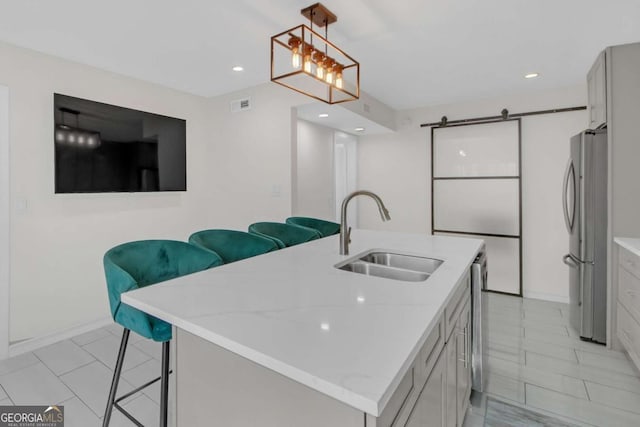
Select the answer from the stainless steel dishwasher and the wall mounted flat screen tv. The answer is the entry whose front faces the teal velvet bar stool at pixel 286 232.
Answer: the wall mounted flat screen tv

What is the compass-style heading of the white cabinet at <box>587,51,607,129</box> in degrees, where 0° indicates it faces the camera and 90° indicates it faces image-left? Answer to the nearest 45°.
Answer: approximately 90°

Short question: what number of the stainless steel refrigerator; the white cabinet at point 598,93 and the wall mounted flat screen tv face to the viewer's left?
2

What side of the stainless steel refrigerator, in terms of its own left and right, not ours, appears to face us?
left

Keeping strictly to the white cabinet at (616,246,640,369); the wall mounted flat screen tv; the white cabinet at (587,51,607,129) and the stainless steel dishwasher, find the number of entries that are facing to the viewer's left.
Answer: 2

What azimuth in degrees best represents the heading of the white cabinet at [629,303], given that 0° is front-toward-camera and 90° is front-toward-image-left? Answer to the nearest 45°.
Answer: approximately 90°

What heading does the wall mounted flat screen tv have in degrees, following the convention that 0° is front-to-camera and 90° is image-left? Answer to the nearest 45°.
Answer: approximately 315°

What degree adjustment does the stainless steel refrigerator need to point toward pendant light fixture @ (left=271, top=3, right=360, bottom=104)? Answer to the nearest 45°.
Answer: approximately 45° to its left

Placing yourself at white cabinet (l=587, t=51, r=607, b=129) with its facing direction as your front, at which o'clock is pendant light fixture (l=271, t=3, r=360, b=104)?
The pendant light fixture is roughly at 10 o'clock from the white cabinet.

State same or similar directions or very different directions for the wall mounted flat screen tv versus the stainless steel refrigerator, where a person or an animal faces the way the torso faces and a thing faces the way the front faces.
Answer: very different directions

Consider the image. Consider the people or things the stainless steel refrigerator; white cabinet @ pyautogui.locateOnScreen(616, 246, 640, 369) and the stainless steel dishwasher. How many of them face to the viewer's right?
1

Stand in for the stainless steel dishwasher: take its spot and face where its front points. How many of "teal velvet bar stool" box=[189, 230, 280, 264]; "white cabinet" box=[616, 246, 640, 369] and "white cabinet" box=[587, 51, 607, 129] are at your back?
1

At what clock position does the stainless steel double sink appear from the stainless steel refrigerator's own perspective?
The stainless steel double sink is roughly at 10 o'clock from the stainless steel refrigerator.

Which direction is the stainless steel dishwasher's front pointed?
to the viewer's right

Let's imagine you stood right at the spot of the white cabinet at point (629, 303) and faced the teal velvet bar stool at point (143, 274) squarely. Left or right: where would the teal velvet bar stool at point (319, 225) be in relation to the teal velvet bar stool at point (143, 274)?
right
